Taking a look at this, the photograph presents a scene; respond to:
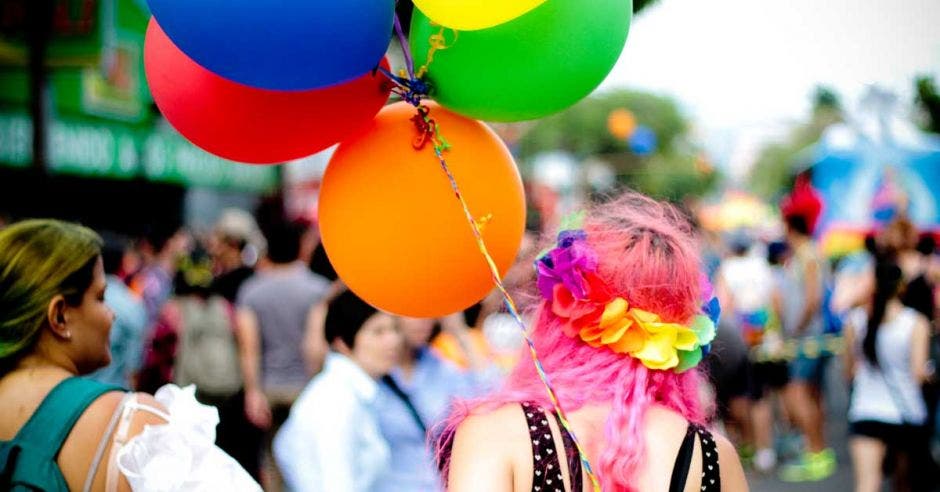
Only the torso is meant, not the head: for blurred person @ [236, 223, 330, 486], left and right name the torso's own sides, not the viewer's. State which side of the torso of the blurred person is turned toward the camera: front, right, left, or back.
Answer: back

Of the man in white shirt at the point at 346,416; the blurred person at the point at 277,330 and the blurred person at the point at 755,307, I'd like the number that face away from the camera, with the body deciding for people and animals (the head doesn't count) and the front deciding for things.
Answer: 2

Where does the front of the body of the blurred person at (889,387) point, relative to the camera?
away from the camera

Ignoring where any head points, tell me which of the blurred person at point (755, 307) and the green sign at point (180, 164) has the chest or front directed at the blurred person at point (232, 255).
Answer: the green sign

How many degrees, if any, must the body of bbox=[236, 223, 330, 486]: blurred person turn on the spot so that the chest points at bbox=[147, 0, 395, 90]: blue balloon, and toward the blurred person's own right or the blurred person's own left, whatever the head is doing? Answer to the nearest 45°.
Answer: approximately 180°

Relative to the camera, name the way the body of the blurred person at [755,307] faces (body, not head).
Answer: away from the camera

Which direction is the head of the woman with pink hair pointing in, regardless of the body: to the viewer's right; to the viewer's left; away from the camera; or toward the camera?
away from the camera
